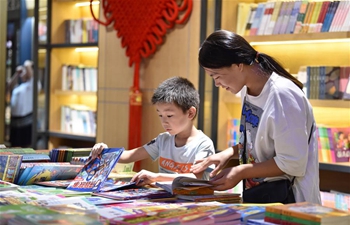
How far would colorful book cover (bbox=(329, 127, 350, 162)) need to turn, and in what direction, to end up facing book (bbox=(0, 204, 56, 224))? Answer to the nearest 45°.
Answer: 0° — it already faces it

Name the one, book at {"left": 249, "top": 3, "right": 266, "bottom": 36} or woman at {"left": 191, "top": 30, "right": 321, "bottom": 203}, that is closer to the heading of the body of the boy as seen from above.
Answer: the woman

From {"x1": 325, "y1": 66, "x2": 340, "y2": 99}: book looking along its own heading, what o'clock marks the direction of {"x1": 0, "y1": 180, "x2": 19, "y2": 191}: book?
{"x1": 0, "y1": 180, "x2": 19, "y2": 191}: book is roughly at 1 o'clock from {"x1": 325, "y1": 66, "x2": 340, "y2": 99}: book.

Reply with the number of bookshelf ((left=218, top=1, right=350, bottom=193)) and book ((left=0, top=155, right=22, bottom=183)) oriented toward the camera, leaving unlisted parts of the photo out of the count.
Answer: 2

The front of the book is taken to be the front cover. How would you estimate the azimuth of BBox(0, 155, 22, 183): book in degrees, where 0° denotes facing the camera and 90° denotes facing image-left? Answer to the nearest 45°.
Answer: approximately 0°

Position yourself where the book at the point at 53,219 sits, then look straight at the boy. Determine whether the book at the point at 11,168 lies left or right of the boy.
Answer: left

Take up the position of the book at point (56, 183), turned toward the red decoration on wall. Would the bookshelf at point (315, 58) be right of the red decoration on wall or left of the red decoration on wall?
right

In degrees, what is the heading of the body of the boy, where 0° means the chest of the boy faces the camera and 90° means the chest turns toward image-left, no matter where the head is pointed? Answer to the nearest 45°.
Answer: approximately 45°

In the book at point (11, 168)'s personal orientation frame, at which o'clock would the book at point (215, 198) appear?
the book at point (215, 198) is roughly at 10 o'clock from the book at point (11, 168).

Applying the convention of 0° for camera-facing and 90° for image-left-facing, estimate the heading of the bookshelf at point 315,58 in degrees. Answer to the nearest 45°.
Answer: approximately 0°

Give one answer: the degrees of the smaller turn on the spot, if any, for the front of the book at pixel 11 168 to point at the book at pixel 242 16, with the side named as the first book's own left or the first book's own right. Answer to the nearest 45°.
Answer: approximately 135° to the first book's own left
